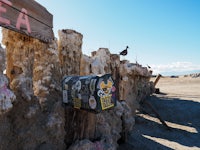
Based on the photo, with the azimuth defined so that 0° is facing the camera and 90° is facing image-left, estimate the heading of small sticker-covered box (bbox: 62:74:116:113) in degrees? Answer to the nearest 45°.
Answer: approximately 315°
